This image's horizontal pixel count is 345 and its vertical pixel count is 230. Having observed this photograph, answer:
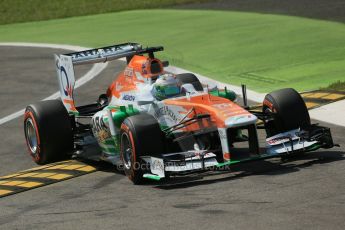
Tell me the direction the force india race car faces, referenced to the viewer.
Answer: facing the viewer and to the right of the viewer
